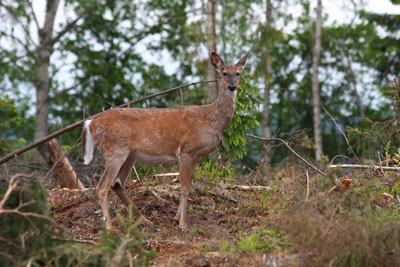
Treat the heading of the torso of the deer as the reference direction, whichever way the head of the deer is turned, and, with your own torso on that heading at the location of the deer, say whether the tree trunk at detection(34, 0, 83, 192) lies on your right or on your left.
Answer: on your left

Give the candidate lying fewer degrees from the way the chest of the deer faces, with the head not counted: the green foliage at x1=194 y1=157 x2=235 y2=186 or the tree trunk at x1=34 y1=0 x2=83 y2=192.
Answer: the green foliage

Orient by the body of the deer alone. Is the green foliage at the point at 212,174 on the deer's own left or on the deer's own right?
on the deer's own left

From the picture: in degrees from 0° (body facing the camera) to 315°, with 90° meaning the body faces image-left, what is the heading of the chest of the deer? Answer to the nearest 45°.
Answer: approximately 270°

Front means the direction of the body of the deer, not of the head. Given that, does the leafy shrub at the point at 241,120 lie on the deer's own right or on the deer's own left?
on the deer's own left

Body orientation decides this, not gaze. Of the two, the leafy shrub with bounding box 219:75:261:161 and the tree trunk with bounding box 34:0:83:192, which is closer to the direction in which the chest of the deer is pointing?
the leafy shrub
